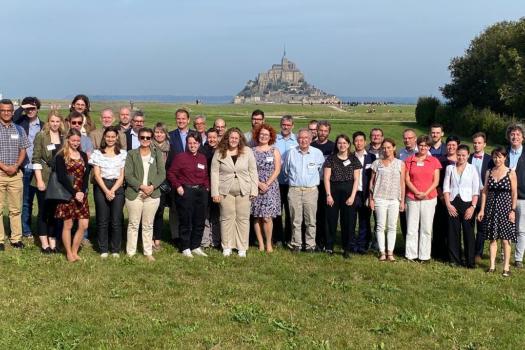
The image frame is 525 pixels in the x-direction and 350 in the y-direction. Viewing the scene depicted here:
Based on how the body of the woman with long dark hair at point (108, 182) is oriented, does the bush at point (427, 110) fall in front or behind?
behind

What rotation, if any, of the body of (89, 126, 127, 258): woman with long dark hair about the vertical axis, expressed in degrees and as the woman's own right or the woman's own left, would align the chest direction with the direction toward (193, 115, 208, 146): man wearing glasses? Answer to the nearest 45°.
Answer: approximately 135° to the woman's own left

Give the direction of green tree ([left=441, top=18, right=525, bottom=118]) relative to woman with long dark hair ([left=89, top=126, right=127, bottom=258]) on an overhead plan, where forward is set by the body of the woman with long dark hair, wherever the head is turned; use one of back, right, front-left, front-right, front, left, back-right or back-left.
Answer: back-left

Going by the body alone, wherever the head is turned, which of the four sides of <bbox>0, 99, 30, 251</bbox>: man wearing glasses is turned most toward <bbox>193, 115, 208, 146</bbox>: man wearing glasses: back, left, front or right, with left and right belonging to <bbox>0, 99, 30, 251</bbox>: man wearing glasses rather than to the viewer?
left

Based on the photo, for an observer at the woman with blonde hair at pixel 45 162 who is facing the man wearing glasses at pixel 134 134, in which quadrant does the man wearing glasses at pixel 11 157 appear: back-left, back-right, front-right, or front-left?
back-left

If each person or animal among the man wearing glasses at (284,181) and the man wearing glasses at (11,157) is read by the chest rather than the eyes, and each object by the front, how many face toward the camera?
2

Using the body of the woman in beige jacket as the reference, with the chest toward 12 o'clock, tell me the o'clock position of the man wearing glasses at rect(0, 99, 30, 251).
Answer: The man wearing glasses is roughly at 3 o'clock from the woman in beige jacket.

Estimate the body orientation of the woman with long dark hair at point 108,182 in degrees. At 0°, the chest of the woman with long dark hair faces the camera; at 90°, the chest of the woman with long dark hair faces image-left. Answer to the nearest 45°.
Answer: approximately 0°
